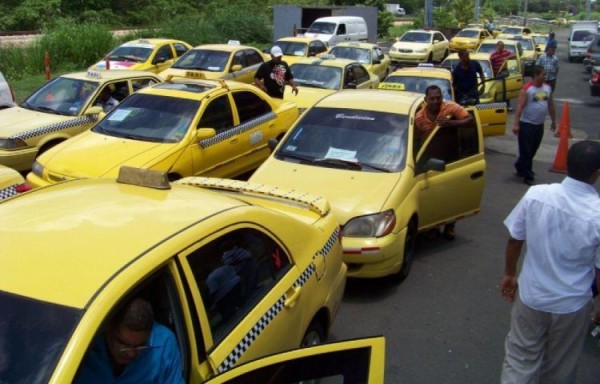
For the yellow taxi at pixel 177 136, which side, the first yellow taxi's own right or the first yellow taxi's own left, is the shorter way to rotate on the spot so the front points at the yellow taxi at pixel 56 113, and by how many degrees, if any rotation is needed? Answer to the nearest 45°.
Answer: approximately 90° to the first yellow taxi's own right

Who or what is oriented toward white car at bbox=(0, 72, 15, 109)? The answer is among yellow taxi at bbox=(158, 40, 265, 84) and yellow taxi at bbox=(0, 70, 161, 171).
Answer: yellow taxi at bbox=(158, 40, 265, 84)

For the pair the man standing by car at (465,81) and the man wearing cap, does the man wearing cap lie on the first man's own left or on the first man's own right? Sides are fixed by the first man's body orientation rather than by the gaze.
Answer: on the first man's own right

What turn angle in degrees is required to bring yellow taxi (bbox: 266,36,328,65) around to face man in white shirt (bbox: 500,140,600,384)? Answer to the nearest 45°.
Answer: approximately 45° to its left

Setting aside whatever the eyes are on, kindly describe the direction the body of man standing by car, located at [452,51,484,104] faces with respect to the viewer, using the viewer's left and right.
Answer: facing the viewer

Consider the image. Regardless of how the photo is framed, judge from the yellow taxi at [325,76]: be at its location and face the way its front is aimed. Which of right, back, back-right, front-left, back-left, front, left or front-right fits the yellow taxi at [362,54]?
back-right

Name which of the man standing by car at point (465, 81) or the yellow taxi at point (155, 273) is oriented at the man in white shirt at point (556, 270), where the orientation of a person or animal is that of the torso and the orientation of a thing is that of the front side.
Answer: the man standing by car

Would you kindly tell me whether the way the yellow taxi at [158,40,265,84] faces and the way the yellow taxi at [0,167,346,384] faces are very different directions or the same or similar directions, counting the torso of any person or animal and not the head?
same or similar directions

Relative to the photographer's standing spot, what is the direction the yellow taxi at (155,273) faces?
facing the viewer and to the left of the viewer

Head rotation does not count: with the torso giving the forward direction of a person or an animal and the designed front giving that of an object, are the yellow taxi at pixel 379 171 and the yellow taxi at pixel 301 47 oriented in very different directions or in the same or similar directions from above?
same or similar directions

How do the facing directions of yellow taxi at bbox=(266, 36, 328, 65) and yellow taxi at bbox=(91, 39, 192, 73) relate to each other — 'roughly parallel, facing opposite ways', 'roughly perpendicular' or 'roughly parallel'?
roughly parallel

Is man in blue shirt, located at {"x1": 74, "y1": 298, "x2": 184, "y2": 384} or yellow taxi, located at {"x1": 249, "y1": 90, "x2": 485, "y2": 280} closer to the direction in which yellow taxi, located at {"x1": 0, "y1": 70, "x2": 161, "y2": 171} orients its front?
the man in blue shirt

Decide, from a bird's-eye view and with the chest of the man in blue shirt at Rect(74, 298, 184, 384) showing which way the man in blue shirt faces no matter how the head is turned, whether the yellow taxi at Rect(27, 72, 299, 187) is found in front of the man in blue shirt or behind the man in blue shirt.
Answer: behind

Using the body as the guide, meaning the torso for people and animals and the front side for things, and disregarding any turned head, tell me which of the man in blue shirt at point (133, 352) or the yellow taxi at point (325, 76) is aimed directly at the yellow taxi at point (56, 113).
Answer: the yellow taxi at point (325, 76)

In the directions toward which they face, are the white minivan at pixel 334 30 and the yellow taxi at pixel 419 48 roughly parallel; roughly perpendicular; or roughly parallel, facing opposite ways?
roughly parallel

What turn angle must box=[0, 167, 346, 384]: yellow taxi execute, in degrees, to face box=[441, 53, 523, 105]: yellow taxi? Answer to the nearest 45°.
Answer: approximately 180°
